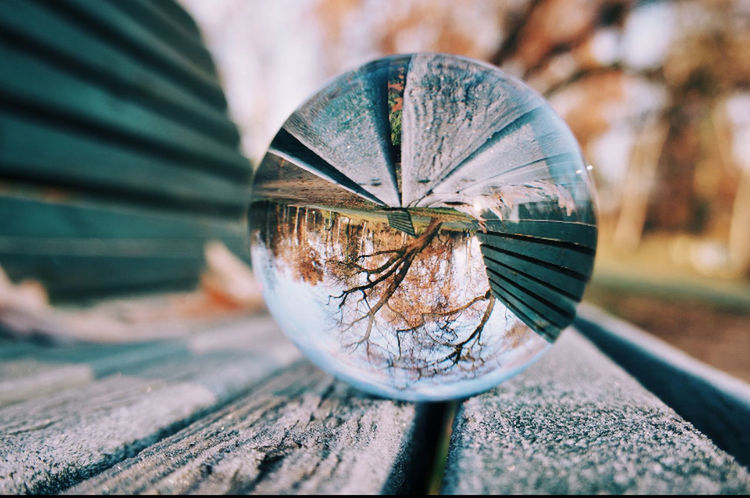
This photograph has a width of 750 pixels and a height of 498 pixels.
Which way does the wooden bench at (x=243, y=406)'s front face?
to the viewer's right
